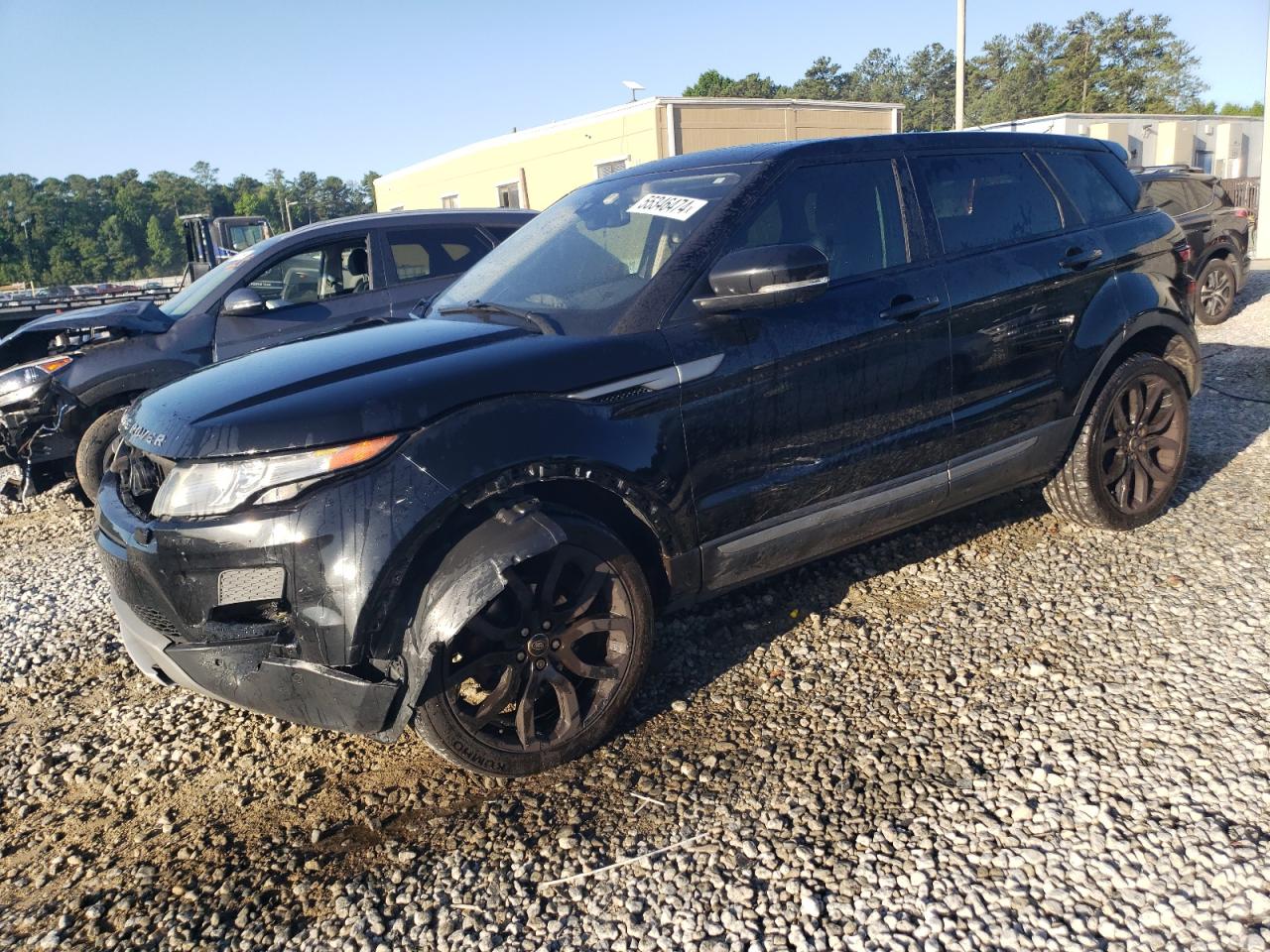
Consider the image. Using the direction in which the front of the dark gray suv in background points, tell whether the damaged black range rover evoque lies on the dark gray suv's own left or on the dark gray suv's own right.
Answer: on the dark gray suv's own left

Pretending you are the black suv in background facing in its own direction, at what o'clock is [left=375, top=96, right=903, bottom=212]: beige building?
The beige building is roughly at 3 o'clock from the black suv in background.

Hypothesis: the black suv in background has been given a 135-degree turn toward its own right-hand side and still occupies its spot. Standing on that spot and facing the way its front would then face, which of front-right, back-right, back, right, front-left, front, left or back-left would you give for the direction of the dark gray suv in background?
back-left

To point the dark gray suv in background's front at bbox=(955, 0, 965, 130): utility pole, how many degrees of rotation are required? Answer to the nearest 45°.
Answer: approximately 180°

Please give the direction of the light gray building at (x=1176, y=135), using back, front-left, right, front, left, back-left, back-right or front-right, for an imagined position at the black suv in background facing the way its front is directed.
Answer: back-right

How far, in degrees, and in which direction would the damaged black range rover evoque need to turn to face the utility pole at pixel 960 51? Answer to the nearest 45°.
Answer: approximately 135° to its right

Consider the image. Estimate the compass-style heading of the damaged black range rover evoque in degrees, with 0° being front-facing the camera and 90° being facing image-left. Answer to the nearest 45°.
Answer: approximately 45°

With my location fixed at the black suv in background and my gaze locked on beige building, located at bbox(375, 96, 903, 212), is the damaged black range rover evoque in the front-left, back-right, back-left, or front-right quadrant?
back-left

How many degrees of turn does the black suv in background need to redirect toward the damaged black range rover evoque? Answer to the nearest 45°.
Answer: approximately 45° to its left

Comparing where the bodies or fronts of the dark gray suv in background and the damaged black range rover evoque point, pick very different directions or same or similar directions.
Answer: same or similar directions

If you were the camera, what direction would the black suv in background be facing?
facing the viewer and to the left of the viewer

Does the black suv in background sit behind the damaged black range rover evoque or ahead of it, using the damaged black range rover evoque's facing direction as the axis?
behind

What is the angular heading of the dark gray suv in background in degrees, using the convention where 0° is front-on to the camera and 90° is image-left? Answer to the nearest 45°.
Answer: approximately 45°
